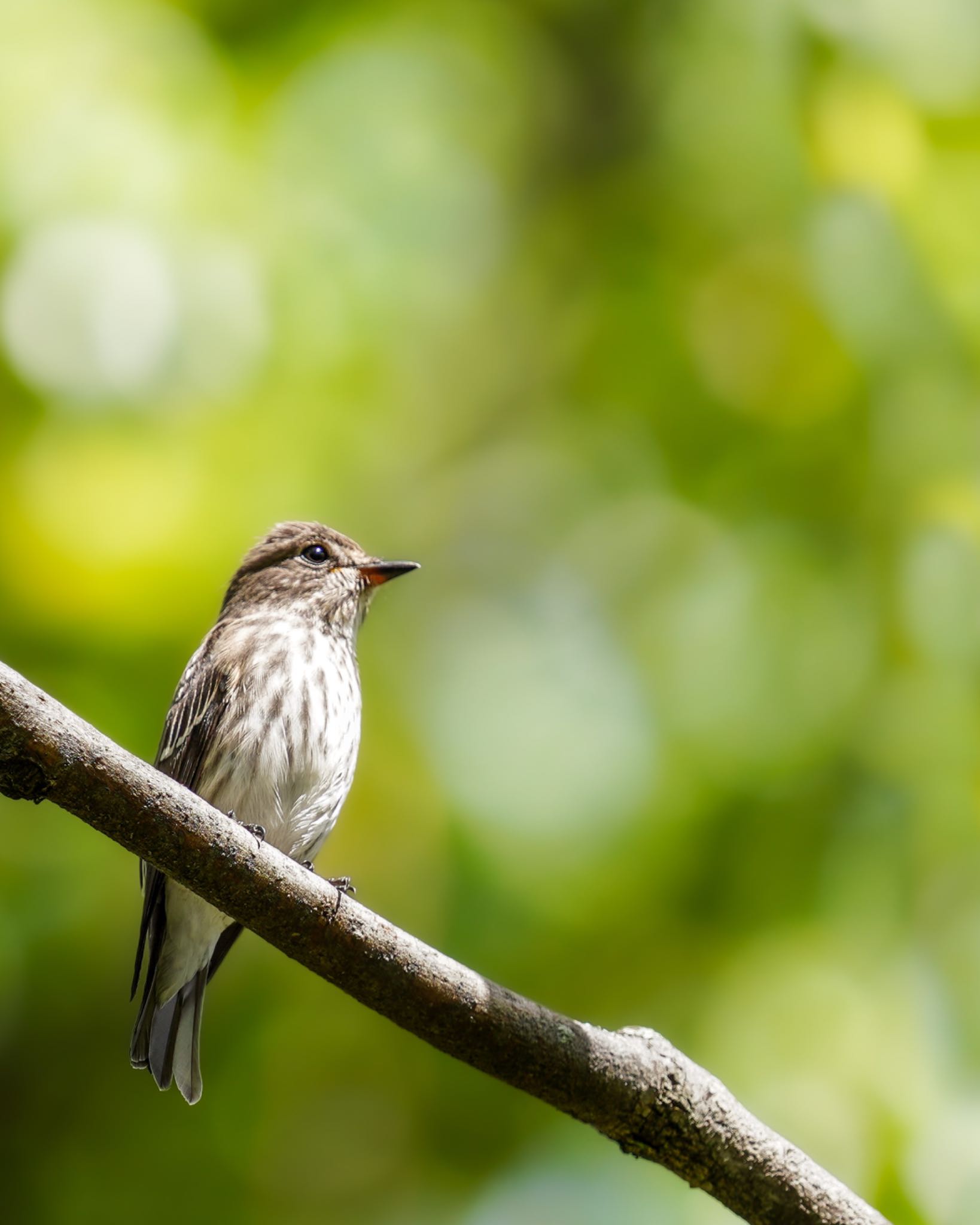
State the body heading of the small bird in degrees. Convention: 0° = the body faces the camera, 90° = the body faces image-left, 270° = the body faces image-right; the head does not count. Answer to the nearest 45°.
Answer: approximately 315°
